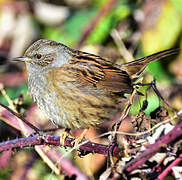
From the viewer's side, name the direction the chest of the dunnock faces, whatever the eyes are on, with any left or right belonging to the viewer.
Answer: facing to the left of the viewer

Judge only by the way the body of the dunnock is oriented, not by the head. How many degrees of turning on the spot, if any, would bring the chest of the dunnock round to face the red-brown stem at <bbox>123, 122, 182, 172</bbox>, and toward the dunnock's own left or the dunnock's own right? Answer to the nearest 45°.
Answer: approximately 90° to the dunnock's own left
